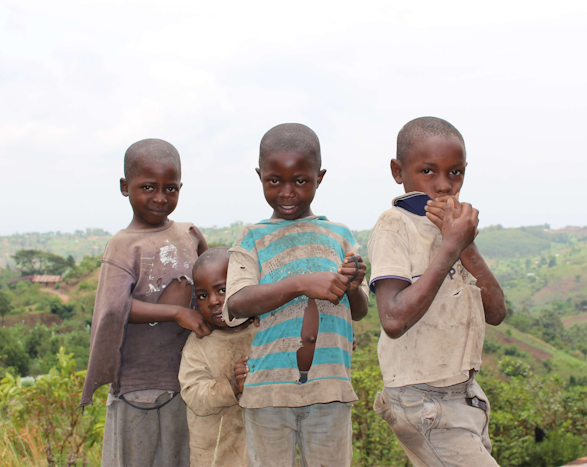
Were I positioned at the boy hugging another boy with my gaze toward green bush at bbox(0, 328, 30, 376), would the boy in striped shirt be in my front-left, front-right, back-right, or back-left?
back-right

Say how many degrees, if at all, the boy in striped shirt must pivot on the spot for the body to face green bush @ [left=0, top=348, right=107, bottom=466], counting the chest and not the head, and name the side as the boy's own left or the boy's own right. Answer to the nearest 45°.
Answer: approximately 135° to the boy's own right

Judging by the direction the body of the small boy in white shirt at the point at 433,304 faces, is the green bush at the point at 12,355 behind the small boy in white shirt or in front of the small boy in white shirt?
behind

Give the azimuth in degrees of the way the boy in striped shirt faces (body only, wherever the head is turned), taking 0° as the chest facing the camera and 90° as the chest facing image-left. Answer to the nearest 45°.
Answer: approximately 0°
